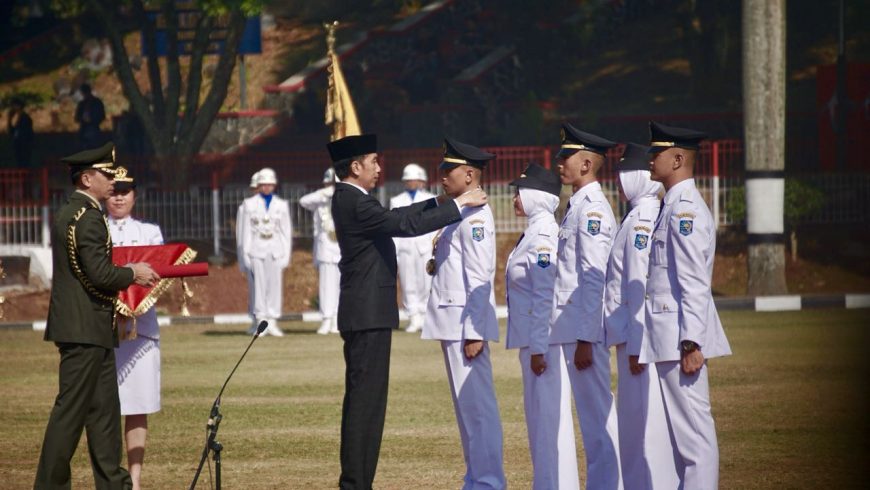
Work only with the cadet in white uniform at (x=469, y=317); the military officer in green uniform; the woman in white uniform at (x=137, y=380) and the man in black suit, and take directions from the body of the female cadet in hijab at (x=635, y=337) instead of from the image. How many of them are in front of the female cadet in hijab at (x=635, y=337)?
4

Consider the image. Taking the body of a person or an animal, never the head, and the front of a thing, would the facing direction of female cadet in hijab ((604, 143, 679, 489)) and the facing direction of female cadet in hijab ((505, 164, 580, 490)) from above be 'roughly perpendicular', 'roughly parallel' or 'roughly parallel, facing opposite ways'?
roughly parallel

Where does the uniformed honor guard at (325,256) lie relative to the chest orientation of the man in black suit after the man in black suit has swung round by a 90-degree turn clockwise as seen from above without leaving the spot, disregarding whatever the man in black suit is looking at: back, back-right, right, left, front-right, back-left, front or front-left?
back

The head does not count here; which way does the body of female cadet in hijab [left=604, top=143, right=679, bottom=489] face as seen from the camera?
to the viewer's left

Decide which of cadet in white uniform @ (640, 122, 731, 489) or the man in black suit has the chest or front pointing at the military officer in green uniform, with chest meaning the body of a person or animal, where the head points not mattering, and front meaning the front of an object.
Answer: the cadet in white uniform

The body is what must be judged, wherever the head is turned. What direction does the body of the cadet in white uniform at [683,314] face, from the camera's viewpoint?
to the viewer's left

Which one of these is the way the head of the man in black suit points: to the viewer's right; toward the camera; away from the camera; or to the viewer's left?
to the viewer's right

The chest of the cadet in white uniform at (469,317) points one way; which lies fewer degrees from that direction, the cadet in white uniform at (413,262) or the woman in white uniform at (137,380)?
the woman in white uniform

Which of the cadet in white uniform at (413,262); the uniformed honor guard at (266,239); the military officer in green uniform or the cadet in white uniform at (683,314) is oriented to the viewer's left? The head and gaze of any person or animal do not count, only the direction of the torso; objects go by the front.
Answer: the cadet in white uniform at (683,314)

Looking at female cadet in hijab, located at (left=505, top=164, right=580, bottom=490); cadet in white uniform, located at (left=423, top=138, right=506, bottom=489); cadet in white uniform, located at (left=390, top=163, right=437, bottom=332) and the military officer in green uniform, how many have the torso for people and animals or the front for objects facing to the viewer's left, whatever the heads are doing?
2

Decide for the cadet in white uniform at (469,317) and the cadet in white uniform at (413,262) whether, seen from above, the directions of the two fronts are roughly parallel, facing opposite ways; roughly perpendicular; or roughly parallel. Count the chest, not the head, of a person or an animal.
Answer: roughly perpendicular

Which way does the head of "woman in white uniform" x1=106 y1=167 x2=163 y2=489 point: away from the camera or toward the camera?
toward the camera

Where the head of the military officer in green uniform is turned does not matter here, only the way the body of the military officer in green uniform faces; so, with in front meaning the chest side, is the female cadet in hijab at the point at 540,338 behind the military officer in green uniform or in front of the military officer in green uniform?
in front

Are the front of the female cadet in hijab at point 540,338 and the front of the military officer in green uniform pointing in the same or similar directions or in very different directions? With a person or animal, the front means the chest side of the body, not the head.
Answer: very different directions

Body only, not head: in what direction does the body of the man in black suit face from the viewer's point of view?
to the viewer's right

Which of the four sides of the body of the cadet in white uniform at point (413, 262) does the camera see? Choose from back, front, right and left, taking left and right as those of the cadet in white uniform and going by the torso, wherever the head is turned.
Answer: front

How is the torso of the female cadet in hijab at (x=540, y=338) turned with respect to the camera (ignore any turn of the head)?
to the viewer's left

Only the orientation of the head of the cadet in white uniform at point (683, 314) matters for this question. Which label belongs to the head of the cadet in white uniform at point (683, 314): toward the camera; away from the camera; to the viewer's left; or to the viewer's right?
to the viewer's left

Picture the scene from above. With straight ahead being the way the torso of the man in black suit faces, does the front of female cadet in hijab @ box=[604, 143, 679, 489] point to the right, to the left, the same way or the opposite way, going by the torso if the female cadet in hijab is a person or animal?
the opposite way

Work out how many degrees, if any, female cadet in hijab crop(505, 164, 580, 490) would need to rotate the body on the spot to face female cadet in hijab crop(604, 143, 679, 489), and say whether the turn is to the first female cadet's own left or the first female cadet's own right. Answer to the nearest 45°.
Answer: approximately 180°

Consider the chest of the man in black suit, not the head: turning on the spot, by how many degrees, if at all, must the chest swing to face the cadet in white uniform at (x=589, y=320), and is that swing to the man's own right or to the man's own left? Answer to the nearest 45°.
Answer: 0° — they already face them

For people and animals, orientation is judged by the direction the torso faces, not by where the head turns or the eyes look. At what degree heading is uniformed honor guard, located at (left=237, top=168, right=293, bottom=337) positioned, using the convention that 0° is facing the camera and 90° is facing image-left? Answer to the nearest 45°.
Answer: approximately 0°

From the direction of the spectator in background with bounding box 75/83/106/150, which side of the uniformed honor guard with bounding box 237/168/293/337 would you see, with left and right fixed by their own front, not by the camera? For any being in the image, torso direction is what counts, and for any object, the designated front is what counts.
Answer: back
